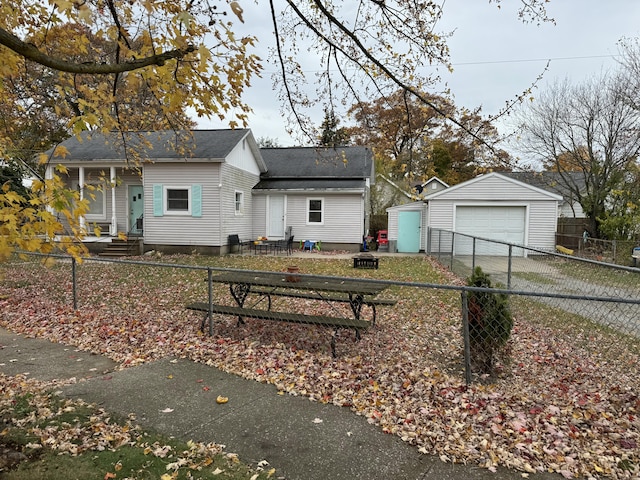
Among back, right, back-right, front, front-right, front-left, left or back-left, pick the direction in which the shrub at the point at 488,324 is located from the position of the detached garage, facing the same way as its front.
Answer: front

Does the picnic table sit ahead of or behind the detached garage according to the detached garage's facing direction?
ahead

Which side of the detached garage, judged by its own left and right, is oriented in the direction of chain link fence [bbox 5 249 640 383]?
front

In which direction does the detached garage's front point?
toward the camera

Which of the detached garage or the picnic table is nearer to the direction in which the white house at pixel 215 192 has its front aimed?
the picnic table

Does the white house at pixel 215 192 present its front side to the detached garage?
no

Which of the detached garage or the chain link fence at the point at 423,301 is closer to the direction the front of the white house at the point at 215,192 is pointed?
the chain link fence

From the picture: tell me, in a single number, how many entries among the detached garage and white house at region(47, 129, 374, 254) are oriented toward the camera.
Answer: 2

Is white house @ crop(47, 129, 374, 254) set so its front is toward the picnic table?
yes

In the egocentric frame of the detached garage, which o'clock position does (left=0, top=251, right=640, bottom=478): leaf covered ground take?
The leaf covered ground is roughly at 12 o'clock from the detached garage.

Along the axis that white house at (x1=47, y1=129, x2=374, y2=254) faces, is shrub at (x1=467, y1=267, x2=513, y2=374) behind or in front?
in front

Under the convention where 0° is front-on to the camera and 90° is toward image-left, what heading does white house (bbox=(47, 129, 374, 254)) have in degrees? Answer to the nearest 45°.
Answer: approximately 0°
